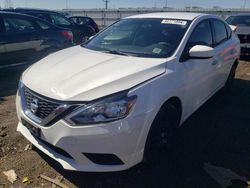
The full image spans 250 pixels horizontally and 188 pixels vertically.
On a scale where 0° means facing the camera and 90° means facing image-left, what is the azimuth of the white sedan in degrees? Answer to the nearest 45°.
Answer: approximately 45°

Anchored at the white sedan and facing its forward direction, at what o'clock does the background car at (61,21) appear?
The background car is roughly at 4 o'clock from the white sedan.

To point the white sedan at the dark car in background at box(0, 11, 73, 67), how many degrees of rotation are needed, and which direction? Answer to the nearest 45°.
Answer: approximately 90° to its right

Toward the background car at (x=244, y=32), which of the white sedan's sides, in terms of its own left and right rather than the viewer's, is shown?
back

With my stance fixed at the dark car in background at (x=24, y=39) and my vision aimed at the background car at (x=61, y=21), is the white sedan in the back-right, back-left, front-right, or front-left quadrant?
back-right
